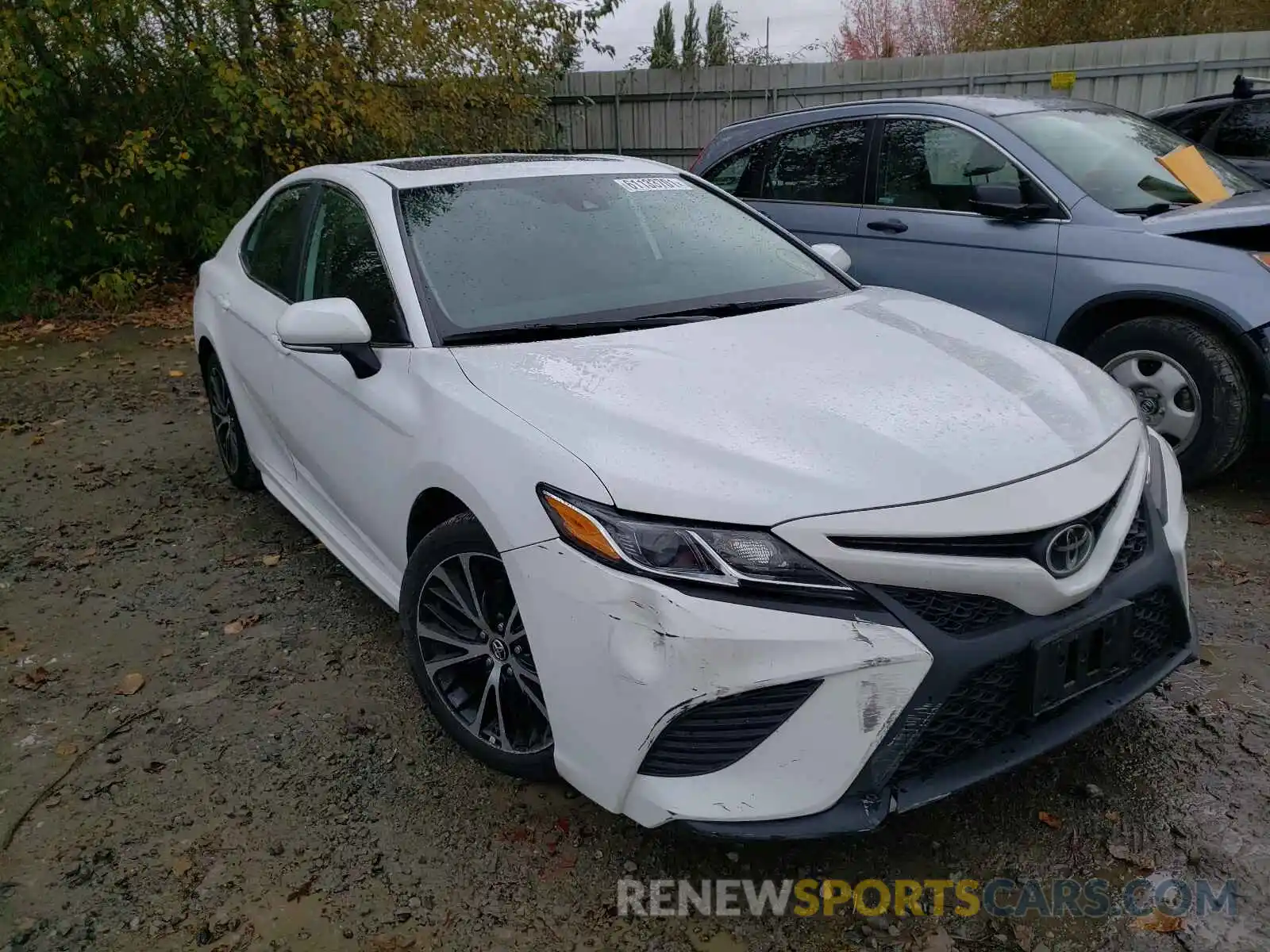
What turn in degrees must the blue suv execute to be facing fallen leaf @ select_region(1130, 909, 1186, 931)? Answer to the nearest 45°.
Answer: approximately 45° to its right

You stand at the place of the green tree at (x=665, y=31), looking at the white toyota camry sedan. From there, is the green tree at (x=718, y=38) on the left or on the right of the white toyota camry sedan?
left

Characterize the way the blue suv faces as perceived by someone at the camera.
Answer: facing the viewer and to the right of the viewer

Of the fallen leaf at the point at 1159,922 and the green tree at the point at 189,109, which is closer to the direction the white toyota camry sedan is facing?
the fallen leaf

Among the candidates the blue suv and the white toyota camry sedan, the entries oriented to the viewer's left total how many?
0

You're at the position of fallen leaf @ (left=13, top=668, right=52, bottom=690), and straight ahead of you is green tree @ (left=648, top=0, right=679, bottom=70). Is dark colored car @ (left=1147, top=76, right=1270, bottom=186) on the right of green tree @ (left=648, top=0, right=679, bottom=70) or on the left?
right

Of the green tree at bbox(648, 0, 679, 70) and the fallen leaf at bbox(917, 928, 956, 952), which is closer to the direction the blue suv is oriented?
the fallen leaf

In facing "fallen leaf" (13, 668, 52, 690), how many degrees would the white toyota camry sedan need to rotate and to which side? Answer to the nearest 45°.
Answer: approximately 135° to its right

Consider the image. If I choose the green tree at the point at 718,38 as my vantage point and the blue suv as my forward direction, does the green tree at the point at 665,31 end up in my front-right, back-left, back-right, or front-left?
back-right

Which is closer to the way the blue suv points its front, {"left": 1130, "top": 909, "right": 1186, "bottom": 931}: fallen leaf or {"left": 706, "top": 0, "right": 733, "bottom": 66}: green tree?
the fallen leaf

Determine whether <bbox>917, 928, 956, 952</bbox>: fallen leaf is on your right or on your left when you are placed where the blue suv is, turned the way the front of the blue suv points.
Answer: on your right

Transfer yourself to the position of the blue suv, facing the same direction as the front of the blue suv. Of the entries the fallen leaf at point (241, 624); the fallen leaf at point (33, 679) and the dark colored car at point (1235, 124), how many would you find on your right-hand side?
2
